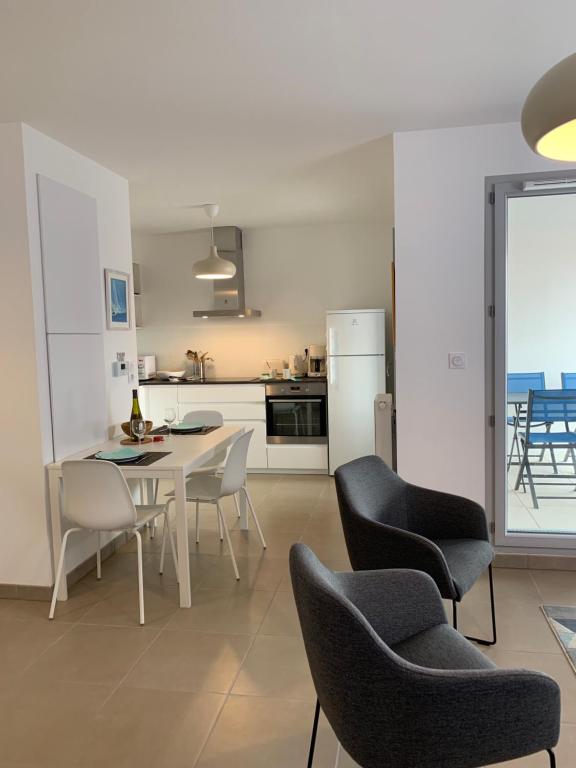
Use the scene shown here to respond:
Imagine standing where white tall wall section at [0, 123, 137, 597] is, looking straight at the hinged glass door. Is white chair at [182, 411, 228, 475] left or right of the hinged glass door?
left

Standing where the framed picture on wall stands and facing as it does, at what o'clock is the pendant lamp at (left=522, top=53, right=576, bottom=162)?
The pendant lamp is roughly at 1 o'clock from the framed picture on wall.

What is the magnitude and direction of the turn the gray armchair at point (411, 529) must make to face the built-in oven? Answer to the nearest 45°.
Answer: approximately 135° to its left

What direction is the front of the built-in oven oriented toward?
toward the camera

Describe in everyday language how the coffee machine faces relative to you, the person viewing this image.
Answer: facing the viewer

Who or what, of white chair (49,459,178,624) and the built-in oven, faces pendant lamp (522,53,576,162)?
the built-in oven

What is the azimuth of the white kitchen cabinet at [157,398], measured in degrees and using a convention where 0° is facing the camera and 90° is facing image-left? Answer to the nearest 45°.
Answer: approximately 0°

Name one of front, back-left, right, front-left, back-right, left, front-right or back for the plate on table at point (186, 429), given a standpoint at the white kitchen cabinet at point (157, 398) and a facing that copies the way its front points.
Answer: front

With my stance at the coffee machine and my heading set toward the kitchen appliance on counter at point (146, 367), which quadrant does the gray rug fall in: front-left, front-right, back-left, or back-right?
back-left
